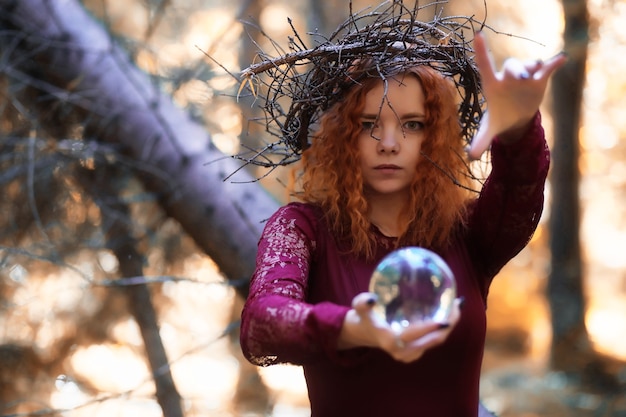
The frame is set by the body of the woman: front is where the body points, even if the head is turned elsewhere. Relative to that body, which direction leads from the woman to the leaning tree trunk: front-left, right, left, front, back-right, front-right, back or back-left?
back-right

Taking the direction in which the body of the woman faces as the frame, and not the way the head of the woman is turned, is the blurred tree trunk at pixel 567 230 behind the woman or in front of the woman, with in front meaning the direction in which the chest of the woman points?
behind

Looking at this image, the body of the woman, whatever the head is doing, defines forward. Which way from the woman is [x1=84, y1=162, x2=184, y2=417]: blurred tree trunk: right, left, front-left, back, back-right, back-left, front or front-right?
back-right

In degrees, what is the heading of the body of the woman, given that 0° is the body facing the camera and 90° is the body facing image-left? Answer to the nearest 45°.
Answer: approximately 0°
